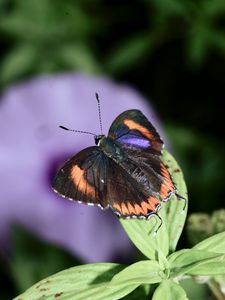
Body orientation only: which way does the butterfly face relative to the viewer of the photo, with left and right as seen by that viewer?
facing away from the viewer and to the left of the viewer

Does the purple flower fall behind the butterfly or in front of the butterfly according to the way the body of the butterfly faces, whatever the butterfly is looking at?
in front
